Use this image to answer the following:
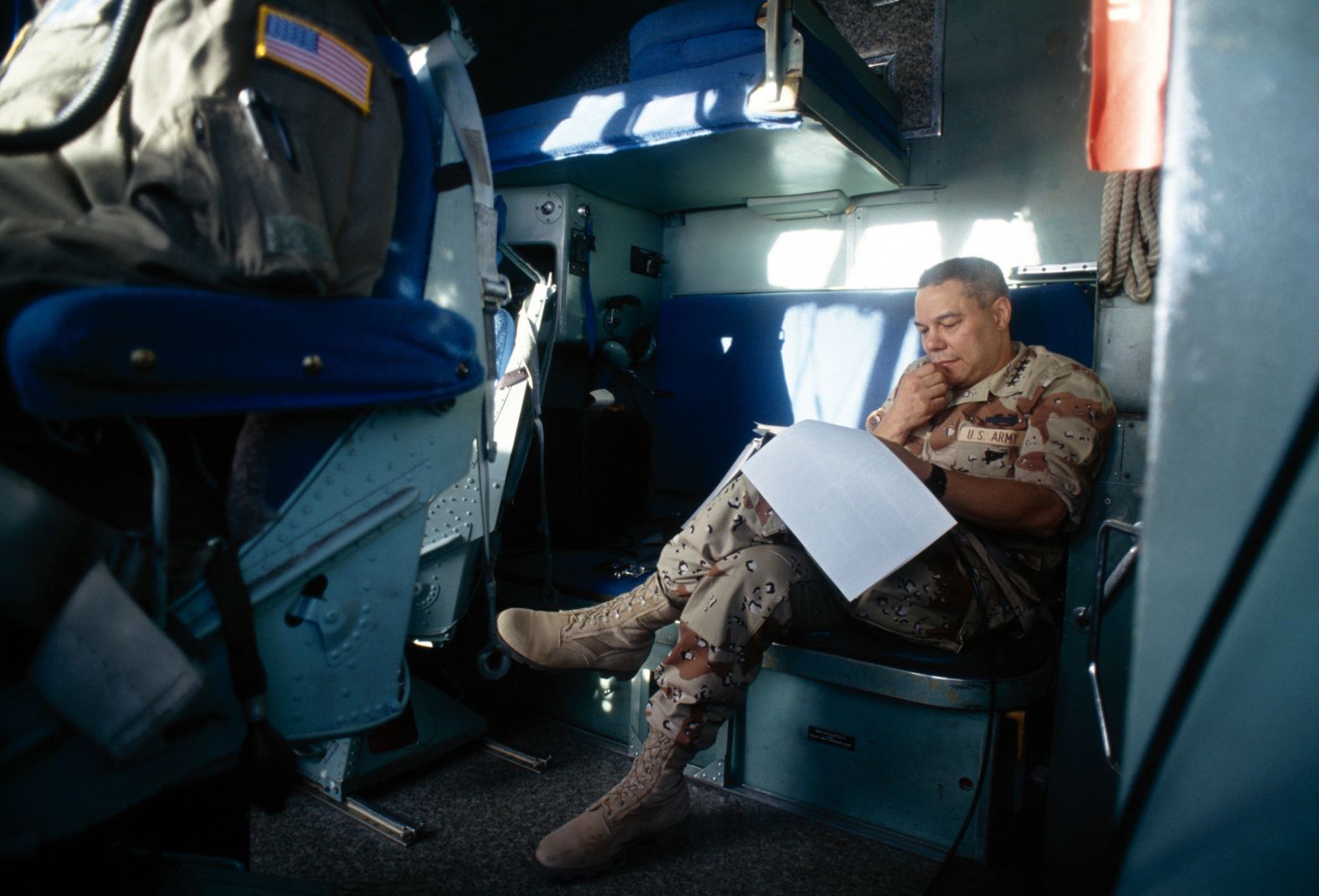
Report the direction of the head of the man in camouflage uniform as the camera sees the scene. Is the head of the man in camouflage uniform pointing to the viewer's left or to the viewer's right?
to the viewer's left

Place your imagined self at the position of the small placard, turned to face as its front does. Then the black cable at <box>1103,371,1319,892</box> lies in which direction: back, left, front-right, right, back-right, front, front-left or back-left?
front-left

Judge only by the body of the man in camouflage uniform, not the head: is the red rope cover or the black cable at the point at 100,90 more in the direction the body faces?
the black cable

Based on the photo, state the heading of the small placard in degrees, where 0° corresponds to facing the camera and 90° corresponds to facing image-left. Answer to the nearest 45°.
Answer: approximately 45°

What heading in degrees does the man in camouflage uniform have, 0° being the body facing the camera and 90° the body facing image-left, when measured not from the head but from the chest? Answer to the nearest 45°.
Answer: approximately 45°
